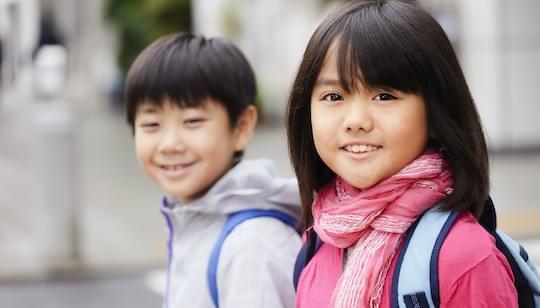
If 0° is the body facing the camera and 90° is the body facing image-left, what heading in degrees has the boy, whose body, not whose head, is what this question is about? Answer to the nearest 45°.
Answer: approximately 45°

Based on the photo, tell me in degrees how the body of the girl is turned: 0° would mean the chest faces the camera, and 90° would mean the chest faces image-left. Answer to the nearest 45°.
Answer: approximately 45°

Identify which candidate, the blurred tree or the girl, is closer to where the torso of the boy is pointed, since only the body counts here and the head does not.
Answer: the girl

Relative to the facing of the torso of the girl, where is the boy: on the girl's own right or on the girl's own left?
on the girl's own right

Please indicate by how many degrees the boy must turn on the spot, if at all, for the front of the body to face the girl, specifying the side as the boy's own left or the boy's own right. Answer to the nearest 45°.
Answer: approximately 90° to the boy's own left

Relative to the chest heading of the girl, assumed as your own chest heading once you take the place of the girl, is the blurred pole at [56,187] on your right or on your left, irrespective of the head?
on your right

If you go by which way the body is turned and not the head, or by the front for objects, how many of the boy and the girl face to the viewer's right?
0

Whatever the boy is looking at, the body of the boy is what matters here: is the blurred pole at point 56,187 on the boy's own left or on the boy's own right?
on the boy's own right
